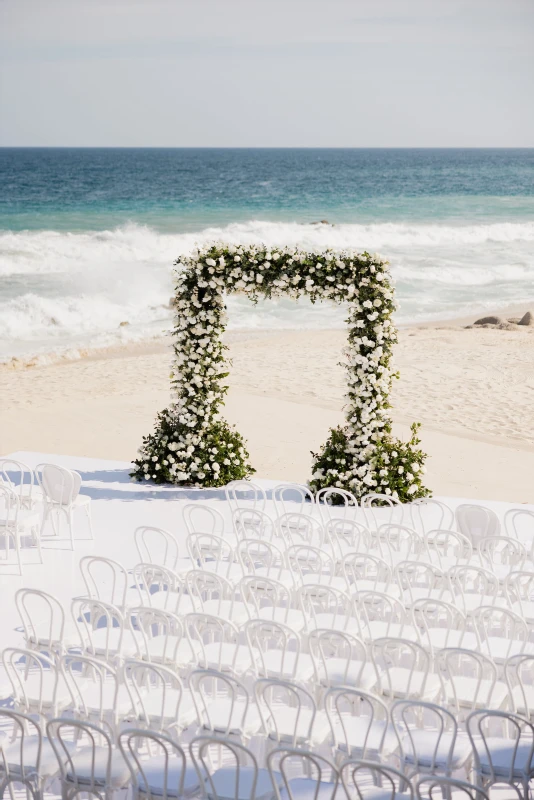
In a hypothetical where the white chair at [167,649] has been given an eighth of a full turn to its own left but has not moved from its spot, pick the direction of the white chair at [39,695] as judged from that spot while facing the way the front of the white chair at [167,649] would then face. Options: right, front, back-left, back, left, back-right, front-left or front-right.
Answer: back-left

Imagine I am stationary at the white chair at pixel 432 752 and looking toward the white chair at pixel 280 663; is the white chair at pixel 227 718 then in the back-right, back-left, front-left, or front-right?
front-left

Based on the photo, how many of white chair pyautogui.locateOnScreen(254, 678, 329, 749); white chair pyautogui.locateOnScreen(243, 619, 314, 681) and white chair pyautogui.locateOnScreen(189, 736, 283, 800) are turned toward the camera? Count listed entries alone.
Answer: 0

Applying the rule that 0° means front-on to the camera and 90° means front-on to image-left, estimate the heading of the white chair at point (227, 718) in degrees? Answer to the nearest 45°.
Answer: approximately 225°

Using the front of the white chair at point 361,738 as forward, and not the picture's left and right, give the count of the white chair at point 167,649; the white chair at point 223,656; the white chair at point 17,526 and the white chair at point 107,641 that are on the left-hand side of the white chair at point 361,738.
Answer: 4

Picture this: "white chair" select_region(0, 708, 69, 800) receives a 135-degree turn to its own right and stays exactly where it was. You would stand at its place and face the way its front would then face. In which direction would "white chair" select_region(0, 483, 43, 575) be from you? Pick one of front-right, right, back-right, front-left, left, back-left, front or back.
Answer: back

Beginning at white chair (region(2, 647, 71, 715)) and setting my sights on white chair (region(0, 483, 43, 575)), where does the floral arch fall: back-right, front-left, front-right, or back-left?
front-right

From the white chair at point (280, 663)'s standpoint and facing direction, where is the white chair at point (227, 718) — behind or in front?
behind

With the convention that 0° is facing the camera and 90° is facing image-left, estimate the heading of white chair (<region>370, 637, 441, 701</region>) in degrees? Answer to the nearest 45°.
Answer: approximately 225°

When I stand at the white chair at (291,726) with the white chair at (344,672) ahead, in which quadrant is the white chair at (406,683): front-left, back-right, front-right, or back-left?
front-right
